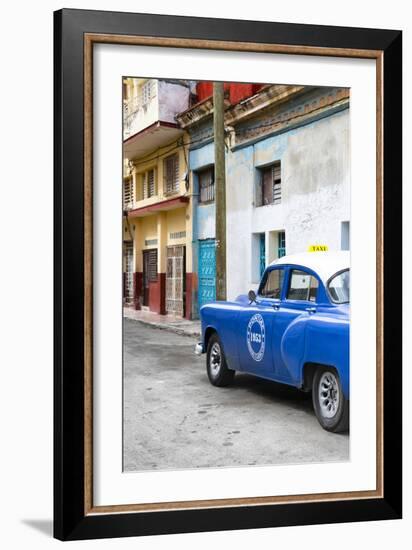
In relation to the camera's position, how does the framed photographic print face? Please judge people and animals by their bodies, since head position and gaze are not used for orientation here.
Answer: facing the viewer and to the right of the viewer
